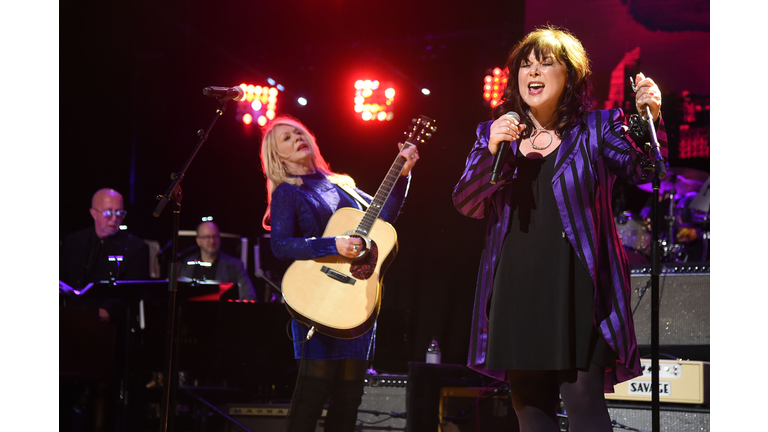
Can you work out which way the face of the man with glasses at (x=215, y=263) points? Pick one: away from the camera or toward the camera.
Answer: toward the camera

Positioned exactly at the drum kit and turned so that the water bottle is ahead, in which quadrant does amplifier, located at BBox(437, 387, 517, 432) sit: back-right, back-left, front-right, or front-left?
front-left

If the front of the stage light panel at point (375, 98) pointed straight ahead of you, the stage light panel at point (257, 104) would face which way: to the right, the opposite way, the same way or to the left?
the same way

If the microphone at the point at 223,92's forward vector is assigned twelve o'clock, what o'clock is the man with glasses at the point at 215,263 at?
The man with glasses is roughly at 9 o'clock from the microphone.

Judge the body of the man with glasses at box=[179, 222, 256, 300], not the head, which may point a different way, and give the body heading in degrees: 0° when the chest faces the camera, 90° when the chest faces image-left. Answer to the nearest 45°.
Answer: approximately 0°

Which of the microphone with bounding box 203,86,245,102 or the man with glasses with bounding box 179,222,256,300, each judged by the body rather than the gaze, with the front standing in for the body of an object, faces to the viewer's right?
the microphone

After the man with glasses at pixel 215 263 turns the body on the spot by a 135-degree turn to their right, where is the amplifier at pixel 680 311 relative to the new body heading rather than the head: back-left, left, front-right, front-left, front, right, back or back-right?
back

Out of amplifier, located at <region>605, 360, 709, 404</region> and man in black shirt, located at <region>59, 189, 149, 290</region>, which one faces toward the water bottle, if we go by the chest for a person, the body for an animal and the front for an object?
the man in black shirt

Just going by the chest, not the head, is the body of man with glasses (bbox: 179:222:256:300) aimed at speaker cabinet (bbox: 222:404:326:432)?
yes

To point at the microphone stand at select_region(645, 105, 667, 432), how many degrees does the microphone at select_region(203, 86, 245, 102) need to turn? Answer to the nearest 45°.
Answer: approximately 45° to its right

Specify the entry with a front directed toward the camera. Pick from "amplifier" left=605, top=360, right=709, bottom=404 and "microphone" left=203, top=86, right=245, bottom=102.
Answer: the amplifier

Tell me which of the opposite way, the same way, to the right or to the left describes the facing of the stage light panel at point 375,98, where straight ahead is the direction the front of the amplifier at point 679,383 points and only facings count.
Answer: the same way

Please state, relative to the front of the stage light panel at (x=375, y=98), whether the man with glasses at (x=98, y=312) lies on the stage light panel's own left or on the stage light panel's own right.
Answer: on the stage light panel's own right
